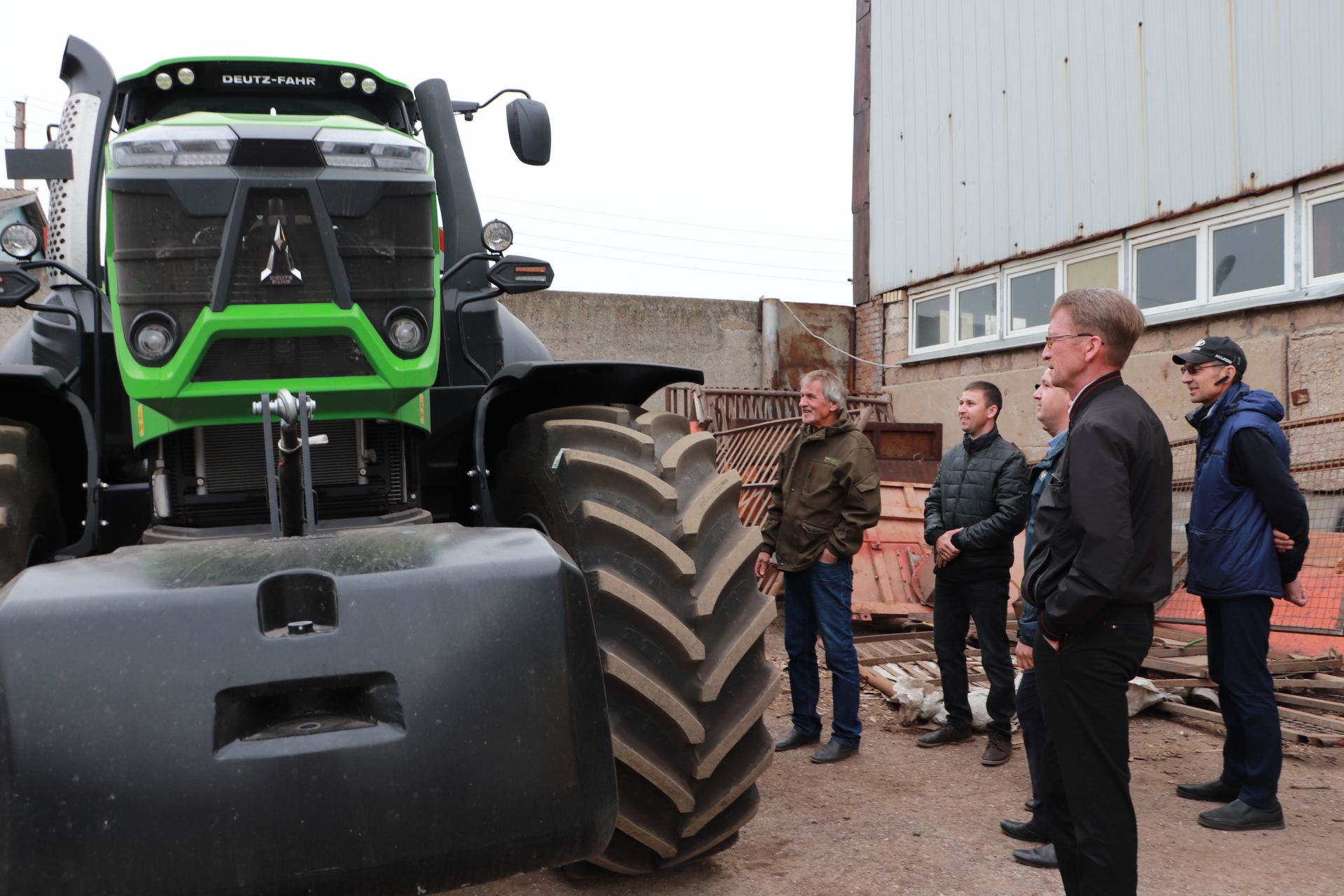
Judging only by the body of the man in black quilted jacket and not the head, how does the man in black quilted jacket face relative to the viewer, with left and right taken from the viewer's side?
facing the viewer and to the left of the viewer

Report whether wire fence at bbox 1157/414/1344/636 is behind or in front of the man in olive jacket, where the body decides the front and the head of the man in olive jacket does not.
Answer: behind

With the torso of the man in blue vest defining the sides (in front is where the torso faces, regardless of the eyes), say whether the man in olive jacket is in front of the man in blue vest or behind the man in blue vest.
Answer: in front

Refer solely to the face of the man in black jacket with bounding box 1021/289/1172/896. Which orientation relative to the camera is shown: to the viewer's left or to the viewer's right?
to the viewer's left

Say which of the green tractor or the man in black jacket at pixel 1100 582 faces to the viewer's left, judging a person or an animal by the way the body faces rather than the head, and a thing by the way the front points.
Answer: the man in black jacket

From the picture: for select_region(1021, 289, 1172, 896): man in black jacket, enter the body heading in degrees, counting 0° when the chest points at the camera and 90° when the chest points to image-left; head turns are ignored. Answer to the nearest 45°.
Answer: approximately 90°

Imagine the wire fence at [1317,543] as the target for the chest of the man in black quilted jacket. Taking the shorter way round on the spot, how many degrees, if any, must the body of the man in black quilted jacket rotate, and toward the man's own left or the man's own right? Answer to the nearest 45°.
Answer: approximately 180°

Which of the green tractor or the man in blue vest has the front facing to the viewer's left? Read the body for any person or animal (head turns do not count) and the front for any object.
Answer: the man in blue vest

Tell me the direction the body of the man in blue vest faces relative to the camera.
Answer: to the viewer's left

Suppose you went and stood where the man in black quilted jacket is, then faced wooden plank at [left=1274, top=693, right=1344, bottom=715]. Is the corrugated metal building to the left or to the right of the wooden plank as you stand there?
left

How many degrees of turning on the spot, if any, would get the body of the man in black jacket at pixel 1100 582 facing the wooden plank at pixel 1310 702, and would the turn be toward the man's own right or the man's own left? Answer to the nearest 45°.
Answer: approximately 90° to the man's own right

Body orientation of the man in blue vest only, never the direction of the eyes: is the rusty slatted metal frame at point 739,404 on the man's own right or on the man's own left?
on the man's own right

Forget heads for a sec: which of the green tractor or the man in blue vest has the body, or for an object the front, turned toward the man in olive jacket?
the man in blue vest

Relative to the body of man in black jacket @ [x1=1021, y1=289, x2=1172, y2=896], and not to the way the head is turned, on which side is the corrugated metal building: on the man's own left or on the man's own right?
on the man's own right

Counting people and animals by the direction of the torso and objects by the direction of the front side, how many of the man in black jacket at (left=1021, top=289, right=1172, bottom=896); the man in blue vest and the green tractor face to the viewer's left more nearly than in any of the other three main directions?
2
